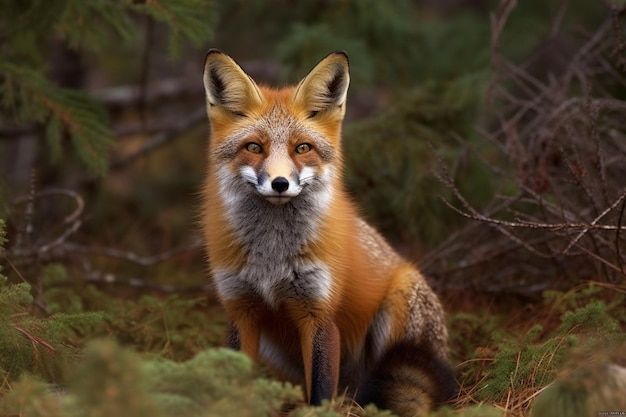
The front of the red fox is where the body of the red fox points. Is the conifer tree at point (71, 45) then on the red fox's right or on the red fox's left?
on the red fox's right

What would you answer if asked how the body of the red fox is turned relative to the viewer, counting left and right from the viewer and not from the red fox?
facing the viewer and to the left of the viewer
